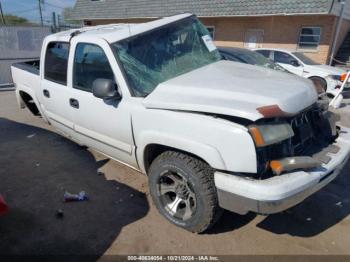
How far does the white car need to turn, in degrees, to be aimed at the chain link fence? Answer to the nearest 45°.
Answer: approximately 135° to its right

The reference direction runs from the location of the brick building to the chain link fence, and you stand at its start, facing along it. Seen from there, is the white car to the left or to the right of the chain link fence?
left

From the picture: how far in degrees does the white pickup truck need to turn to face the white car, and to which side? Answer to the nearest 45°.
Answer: approximately 90° to its left

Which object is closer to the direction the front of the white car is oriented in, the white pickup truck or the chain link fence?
the white pickup truck

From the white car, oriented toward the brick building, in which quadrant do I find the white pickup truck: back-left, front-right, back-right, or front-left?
back-left

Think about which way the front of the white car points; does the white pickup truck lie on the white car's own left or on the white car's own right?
on the white car's own right

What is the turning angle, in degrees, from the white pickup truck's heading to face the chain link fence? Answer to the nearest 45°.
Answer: approximately 180°

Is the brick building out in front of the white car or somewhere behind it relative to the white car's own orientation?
behind

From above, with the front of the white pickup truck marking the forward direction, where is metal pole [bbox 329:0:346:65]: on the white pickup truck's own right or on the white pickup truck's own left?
on the white pickup truck's own left

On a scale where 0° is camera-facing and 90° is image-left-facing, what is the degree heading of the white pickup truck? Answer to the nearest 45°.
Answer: approximately 315°

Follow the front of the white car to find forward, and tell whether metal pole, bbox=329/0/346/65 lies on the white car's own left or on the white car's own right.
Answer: on the white car's own left
